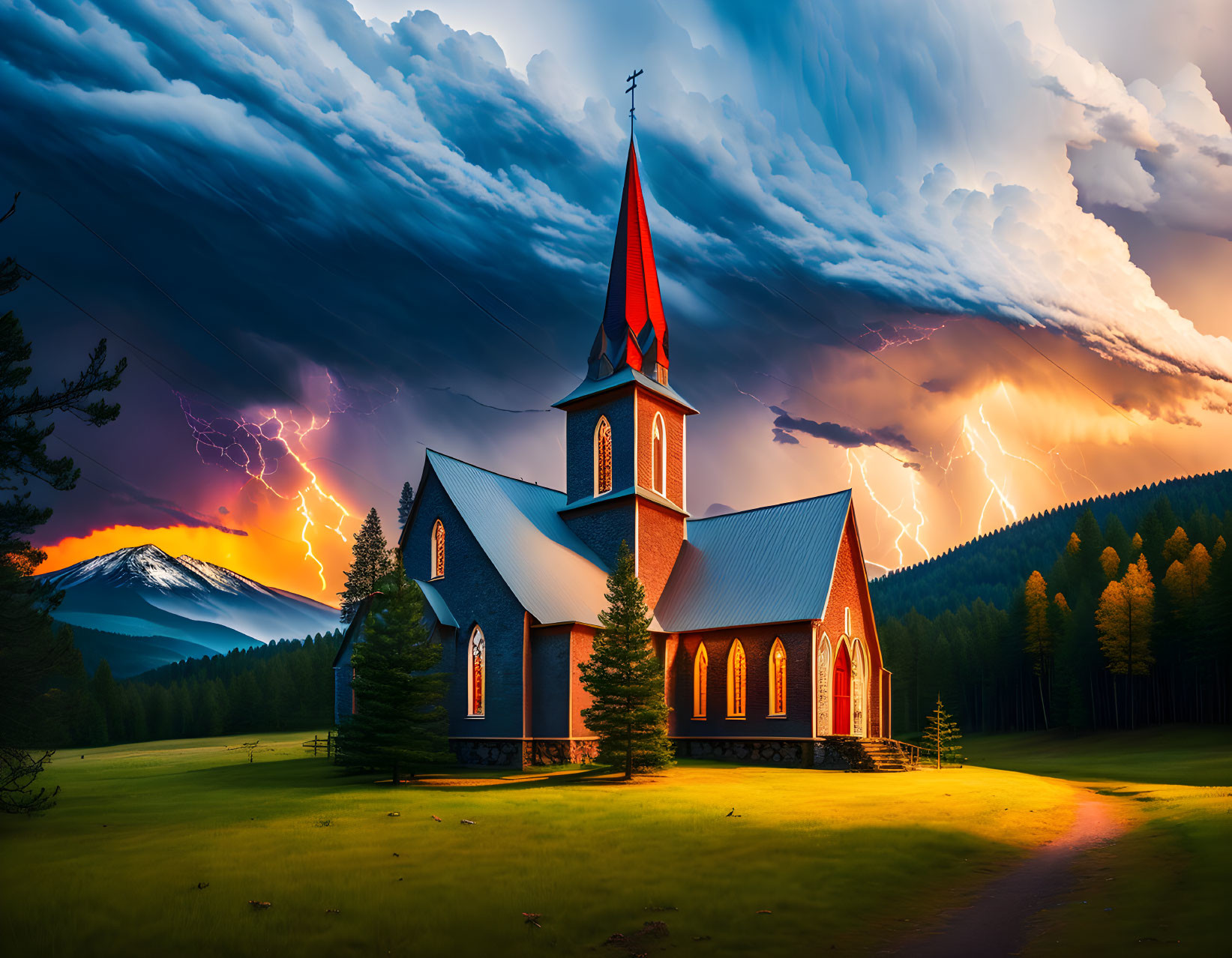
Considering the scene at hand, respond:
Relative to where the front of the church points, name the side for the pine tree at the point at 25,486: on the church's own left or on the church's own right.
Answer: on the church's own right

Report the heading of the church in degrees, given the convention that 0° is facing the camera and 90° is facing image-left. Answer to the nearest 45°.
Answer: approximately 315°

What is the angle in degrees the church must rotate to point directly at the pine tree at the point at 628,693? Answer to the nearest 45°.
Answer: approximately 45° to its right
